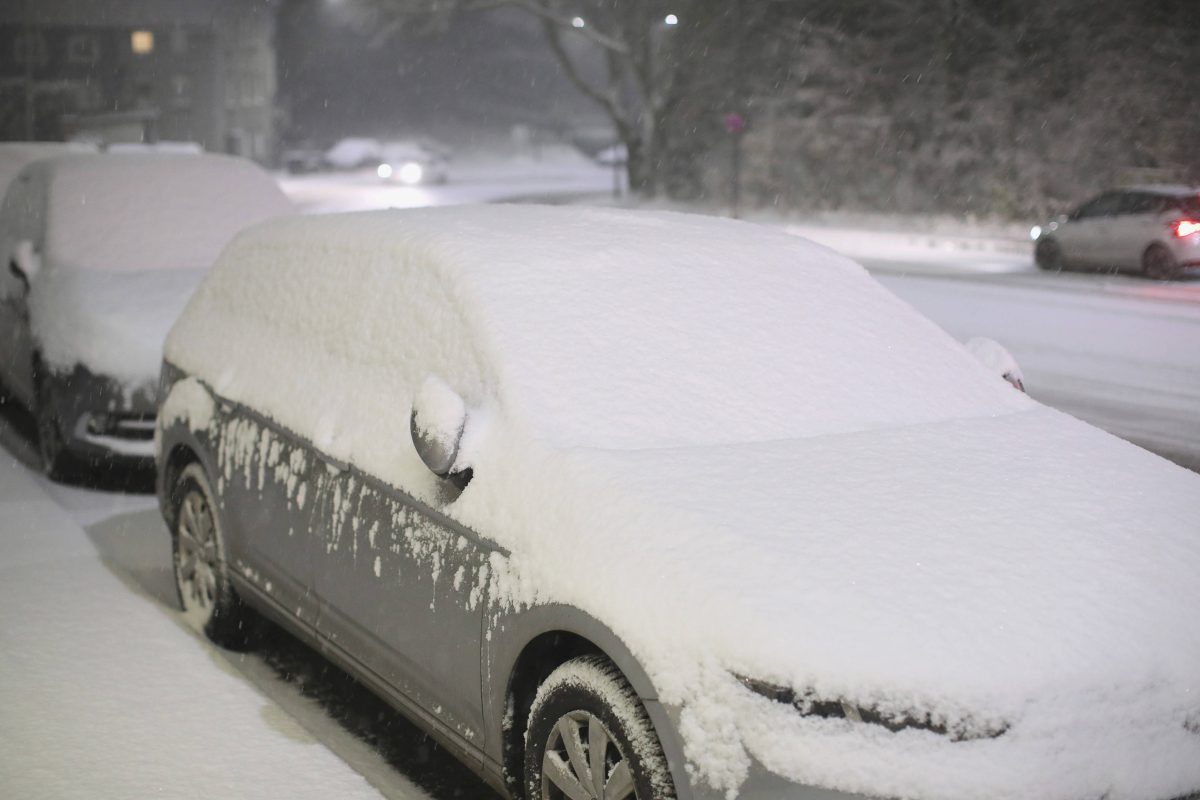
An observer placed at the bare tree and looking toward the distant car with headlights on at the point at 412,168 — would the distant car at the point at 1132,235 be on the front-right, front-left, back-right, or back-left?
back-left

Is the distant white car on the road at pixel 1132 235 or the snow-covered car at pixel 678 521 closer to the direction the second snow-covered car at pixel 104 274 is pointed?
the snow-covered car

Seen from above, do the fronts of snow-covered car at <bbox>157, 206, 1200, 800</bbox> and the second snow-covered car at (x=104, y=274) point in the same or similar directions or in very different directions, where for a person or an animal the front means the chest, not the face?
same or similar directions

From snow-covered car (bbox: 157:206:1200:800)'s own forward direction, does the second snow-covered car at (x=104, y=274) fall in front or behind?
behind

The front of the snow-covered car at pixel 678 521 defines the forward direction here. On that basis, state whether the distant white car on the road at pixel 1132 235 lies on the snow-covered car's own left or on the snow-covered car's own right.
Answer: on the snow-covered car's own left

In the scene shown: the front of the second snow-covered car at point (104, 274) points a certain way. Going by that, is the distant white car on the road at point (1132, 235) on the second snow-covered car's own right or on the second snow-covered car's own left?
on the second snow-covered car's own left

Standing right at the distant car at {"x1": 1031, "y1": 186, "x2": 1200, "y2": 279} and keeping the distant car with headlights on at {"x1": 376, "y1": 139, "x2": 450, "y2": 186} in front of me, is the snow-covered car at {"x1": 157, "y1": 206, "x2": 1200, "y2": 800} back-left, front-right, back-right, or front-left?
back-left

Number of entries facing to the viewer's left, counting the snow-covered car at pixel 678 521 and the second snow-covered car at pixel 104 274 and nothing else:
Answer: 0

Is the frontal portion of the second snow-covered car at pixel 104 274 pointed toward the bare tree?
no

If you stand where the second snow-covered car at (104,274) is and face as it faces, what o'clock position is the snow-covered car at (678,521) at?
The snow-covered car is roughly at 1 o'clock from the second snow-covered car.

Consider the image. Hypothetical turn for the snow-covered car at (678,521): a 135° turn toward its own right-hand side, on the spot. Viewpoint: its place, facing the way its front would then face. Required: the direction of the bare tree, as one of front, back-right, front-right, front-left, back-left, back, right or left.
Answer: right

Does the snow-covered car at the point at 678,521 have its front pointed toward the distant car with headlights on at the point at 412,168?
no

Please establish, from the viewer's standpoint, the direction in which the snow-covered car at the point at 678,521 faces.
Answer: facing the viewer and to the right of the viewer

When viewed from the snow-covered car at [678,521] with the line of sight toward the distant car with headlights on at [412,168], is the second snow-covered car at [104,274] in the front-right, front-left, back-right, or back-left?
front-left

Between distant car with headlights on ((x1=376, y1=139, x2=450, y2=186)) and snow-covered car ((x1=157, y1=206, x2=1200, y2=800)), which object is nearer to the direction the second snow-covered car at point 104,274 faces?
the snow-covered car
